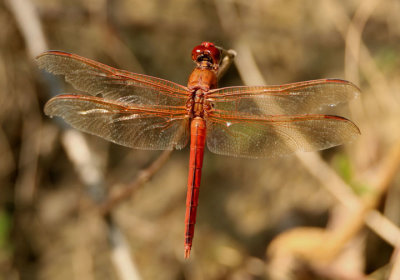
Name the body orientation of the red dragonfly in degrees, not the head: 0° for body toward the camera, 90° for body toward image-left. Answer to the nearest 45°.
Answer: approximately 180°
